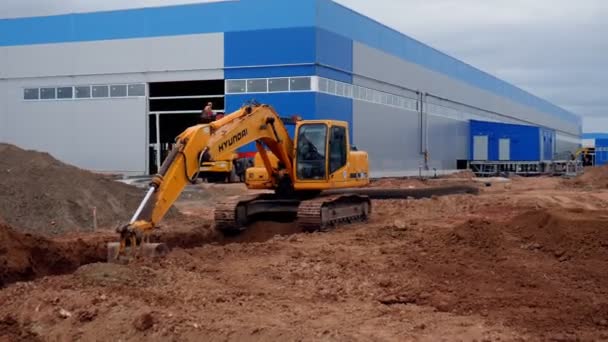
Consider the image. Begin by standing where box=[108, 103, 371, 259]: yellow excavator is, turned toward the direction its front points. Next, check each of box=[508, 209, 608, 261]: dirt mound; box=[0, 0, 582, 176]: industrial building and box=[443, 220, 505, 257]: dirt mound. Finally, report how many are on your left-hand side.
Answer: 2

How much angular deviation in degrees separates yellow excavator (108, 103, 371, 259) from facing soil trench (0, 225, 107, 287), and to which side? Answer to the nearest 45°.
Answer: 0° — it already faces it

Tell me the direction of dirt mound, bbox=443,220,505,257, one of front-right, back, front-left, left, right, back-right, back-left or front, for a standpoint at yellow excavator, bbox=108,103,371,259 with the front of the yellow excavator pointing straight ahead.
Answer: left

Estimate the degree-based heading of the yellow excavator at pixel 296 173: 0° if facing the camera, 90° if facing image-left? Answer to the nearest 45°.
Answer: approximately 45°

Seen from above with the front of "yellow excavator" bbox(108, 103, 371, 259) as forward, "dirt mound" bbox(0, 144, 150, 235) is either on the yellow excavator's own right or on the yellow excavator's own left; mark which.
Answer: on the yellow excavator's own right

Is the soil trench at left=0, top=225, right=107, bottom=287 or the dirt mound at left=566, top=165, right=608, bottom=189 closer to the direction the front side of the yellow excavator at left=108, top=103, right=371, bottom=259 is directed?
the soil trench

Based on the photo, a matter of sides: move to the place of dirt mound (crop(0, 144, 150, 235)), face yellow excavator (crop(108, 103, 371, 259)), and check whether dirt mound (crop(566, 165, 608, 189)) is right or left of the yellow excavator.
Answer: left

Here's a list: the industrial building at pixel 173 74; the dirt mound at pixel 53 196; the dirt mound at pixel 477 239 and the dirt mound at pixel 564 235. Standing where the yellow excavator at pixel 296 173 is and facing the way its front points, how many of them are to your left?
2

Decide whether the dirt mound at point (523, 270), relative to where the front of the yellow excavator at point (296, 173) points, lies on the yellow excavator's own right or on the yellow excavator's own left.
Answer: on the yellow excavator's own left

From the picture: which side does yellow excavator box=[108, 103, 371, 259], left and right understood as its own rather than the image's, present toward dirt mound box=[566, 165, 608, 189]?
back

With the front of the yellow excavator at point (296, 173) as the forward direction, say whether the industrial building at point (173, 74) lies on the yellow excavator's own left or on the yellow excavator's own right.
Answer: on the yellow excavator's own right
